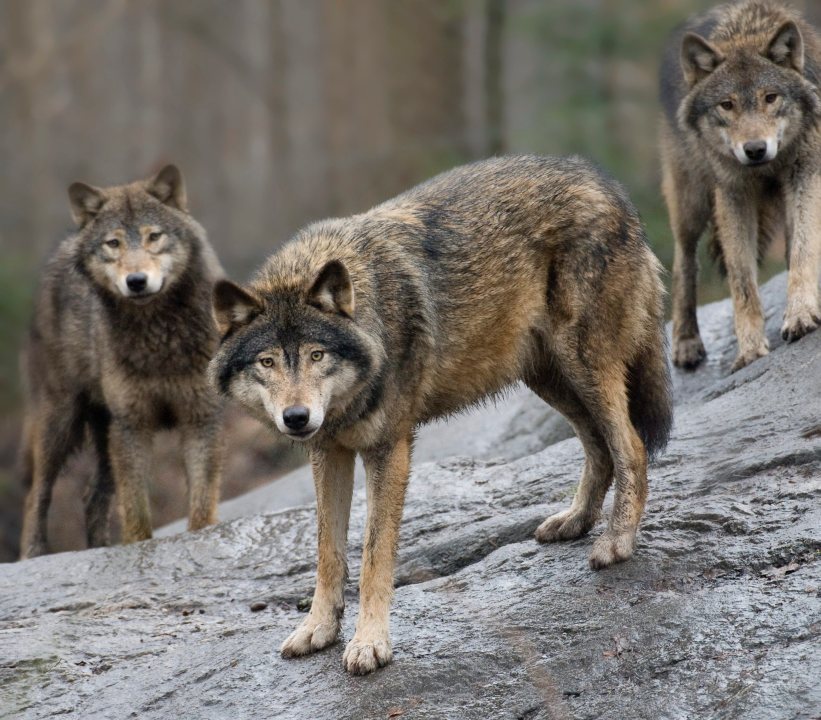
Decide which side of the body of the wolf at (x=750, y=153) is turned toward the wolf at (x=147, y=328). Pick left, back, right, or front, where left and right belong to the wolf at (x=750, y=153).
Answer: right

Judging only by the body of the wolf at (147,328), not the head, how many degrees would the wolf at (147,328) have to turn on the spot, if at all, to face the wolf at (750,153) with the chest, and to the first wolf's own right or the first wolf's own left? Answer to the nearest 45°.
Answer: approximately 45° to the first wolf's own left

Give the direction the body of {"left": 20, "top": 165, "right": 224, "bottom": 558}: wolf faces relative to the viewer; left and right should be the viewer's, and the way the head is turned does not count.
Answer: facing the viewer and to the right of the viewer

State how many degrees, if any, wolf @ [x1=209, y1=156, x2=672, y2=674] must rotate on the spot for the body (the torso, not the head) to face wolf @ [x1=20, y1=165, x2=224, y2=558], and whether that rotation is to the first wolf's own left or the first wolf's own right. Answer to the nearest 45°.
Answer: approximately 90° to the first wolf's own right

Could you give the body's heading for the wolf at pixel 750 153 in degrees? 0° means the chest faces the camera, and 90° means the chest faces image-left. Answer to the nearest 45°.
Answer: approximately 0°

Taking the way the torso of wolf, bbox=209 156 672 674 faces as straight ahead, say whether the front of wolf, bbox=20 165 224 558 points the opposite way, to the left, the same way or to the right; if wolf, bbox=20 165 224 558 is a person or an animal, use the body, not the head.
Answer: to the left

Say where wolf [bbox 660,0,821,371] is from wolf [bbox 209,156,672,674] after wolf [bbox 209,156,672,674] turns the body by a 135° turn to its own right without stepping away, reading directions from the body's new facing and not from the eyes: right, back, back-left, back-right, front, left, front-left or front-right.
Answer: front-right
